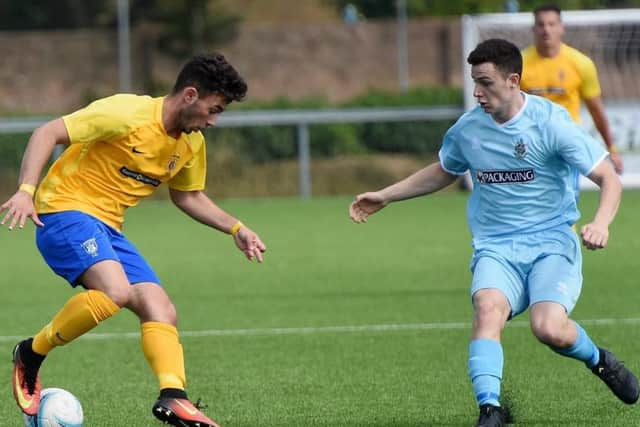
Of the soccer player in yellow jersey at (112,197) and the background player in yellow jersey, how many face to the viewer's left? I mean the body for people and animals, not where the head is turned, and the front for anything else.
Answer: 0

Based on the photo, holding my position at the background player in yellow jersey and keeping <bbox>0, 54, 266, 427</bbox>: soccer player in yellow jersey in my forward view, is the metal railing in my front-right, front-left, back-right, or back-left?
back-right

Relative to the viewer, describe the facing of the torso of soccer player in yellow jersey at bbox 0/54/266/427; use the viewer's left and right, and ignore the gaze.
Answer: facing the viewer and to the right of the viewer

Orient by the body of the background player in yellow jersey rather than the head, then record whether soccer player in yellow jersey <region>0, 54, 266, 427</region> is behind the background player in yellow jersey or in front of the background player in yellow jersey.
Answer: in front

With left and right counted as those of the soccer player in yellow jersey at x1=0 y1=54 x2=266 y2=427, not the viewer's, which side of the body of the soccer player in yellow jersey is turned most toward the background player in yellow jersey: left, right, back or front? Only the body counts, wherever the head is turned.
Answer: left

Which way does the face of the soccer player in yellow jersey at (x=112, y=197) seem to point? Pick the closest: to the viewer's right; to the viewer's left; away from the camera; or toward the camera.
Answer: to the viewer's right

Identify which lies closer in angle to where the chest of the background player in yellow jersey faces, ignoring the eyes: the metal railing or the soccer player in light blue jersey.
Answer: the soccer player in light blue jersey

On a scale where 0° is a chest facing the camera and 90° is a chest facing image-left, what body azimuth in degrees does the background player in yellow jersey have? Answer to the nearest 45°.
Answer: approximately 0°

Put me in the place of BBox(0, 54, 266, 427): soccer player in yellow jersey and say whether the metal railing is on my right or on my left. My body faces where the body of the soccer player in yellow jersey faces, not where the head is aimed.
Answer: on my left

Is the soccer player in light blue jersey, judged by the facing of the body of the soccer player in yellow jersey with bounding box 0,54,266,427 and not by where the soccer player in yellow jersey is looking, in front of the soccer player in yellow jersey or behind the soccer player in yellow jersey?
in front

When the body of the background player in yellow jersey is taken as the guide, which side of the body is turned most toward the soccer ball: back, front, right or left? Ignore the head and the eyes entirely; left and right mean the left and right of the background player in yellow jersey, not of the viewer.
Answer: front
